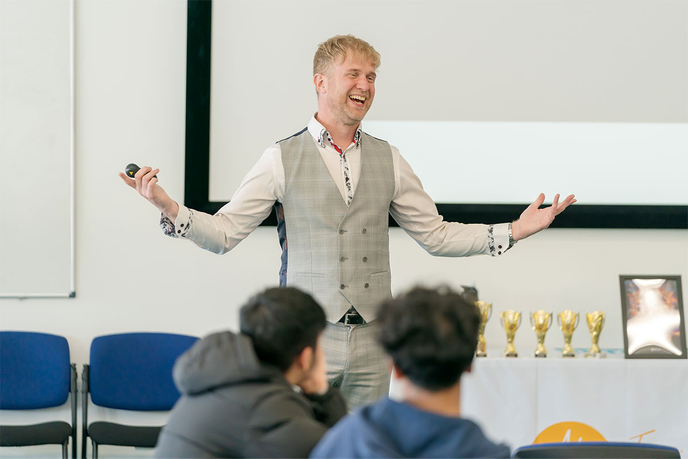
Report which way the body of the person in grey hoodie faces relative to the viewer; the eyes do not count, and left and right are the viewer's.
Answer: facing away from the viewer and to the right of the viewer

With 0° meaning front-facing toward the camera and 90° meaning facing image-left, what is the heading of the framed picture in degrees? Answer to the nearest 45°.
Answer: approximately 0°

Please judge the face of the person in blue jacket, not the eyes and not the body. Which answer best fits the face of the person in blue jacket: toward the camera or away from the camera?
away from the camera

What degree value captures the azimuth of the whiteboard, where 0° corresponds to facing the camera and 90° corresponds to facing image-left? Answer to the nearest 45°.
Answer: approximately 0°

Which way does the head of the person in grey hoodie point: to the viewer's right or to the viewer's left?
to the viewer's right

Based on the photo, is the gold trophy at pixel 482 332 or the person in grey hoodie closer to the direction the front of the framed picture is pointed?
the person in grey hoodie

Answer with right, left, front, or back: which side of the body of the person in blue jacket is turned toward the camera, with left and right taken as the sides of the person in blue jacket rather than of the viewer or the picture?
back

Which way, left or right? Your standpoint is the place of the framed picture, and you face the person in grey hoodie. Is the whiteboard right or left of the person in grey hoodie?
right

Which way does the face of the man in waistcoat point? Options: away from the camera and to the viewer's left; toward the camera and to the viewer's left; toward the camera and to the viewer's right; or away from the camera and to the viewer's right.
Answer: toward the camera and to the viewer's right

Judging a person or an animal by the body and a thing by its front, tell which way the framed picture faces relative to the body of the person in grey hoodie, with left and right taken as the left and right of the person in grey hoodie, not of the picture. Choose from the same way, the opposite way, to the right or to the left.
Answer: the opposite way
